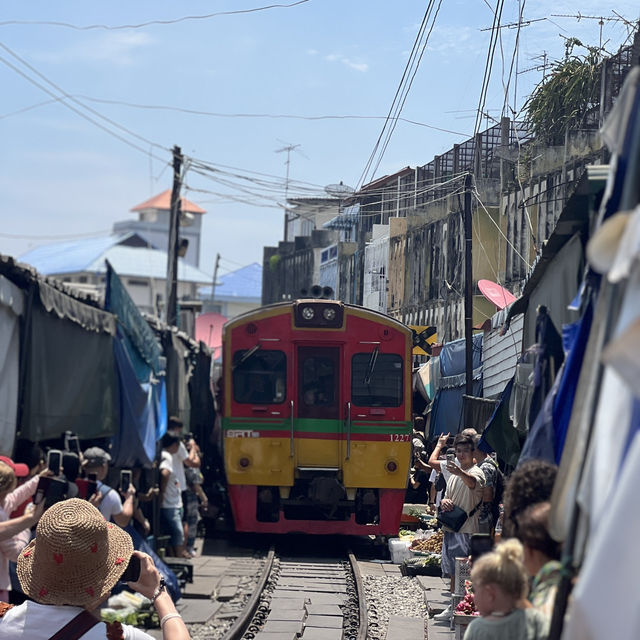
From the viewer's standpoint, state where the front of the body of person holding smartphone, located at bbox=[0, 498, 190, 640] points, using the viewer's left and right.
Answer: facing away from the viewer and to the right of the viewer

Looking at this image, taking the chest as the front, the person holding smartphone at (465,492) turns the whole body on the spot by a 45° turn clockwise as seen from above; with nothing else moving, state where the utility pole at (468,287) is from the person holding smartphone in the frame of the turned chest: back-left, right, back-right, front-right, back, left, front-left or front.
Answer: right

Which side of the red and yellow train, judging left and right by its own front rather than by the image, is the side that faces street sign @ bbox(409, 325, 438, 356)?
left

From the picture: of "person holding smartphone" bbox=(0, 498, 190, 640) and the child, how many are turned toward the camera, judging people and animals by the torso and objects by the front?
0

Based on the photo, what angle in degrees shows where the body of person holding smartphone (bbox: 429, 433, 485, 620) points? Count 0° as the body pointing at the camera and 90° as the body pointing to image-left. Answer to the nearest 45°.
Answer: approximately 45°

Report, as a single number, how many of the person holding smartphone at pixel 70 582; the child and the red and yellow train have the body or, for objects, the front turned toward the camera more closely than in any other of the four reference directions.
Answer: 1

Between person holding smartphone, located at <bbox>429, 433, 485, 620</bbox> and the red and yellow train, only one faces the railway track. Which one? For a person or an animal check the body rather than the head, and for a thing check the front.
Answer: the red and yellow train

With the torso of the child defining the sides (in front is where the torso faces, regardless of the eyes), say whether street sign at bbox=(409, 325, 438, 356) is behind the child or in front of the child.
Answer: in front

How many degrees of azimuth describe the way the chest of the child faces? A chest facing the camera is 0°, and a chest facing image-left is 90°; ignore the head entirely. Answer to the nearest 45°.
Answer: approximately 135°

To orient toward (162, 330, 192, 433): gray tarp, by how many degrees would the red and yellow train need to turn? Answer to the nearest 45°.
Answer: approximately 135° to its right

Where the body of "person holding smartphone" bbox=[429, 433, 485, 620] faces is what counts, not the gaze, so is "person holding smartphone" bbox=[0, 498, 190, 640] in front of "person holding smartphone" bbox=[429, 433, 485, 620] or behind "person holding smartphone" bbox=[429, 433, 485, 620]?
in front

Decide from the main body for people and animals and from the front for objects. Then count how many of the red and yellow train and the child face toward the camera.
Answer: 1

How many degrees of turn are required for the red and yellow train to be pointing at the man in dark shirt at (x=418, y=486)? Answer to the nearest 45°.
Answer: approximately 135° to its left

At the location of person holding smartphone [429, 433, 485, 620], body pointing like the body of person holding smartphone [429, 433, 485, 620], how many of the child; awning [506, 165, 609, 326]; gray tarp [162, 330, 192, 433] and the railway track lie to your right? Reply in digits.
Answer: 2

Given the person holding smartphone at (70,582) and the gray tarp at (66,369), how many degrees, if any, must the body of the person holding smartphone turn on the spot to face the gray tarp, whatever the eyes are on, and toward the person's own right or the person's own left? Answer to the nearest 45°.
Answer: approximately 45° to the person's own left
